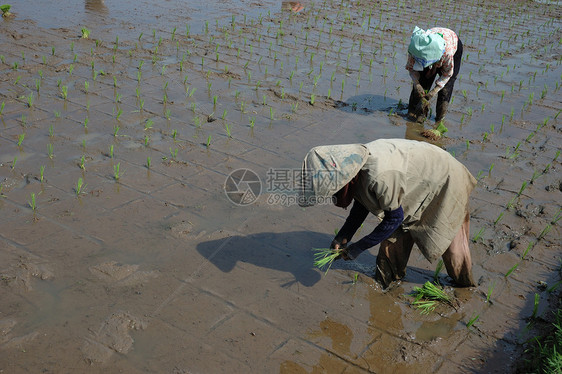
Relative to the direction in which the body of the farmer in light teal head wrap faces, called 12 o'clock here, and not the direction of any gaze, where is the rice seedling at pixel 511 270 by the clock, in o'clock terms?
The rice seedling is roughly at 10 o'clock from the farmer in light teal head wrap.

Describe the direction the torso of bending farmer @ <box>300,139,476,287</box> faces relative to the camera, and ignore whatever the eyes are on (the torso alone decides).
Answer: to the viewer's left

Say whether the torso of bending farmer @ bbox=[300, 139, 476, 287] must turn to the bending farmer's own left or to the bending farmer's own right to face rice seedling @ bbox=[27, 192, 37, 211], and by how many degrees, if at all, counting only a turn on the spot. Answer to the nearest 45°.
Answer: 0° — they already face it

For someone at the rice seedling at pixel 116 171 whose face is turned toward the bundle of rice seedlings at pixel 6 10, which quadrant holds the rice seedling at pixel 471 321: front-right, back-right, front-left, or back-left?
back-right

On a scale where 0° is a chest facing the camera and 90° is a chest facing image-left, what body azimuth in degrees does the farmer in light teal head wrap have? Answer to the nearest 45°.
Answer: approximately 45°

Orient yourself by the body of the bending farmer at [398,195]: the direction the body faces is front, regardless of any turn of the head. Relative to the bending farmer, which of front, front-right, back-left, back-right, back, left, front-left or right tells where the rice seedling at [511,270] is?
back-right

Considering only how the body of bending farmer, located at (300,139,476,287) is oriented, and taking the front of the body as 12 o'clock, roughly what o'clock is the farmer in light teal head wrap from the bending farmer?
The farmer in light teal head wrap is roughly at 3 o'clock from the bending farmer.
